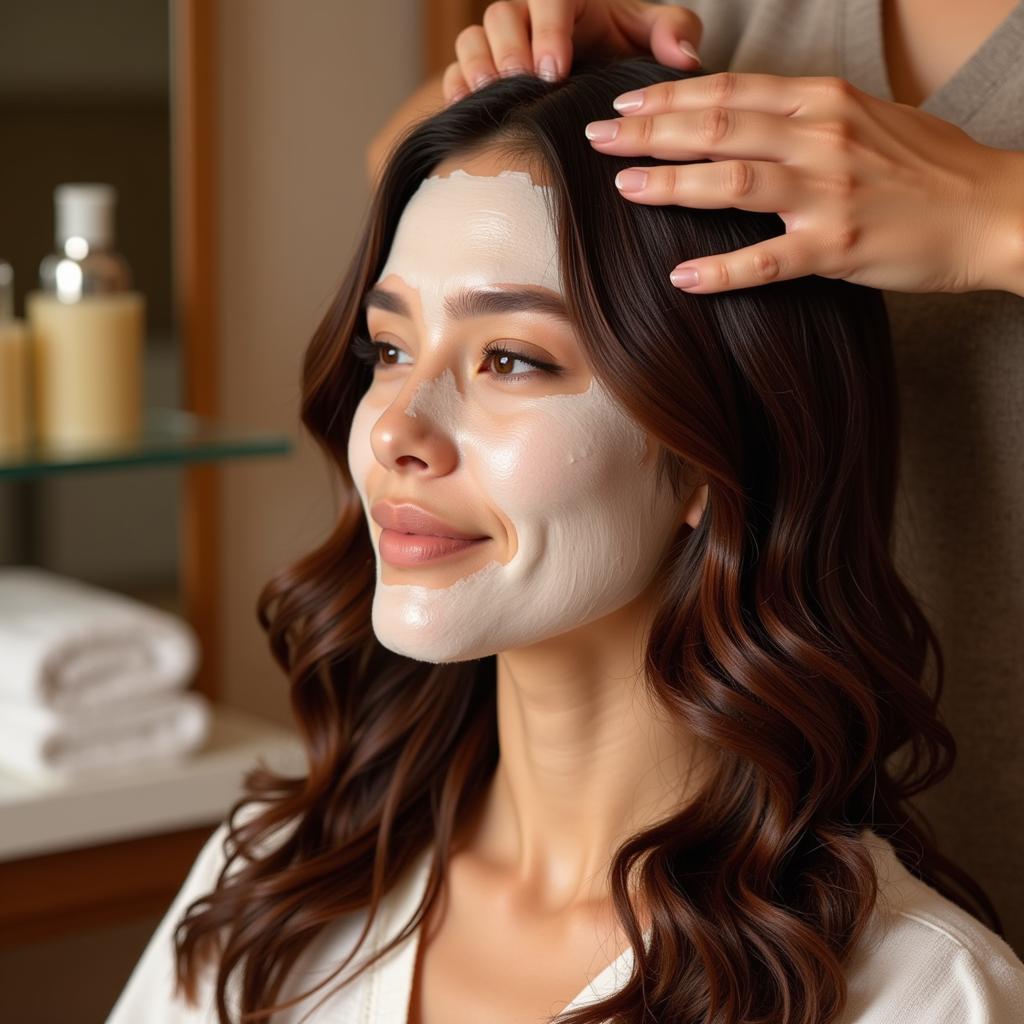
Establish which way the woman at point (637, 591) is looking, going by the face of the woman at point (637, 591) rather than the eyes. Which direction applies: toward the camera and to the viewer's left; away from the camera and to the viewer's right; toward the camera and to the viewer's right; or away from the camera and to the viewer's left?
toward the camera and to the viewer's left

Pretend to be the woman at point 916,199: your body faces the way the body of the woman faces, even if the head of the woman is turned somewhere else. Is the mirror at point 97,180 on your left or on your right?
on your right

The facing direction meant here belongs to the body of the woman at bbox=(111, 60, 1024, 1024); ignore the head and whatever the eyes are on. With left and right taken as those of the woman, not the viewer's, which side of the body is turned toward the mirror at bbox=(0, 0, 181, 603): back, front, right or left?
right

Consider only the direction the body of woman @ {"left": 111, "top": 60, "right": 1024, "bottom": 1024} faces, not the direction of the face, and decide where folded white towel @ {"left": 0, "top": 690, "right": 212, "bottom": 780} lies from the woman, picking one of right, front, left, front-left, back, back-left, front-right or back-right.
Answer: right

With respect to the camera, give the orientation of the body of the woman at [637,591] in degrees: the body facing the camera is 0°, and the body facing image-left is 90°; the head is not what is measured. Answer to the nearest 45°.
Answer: approximately 45°

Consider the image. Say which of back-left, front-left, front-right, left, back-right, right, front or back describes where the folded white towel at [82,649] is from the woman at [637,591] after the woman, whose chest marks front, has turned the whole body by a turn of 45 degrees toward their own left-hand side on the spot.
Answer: back-right

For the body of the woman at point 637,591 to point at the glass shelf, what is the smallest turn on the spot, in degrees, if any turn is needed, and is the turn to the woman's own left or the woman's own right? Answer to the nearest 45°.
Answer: approximately 90° to the woman's own right
